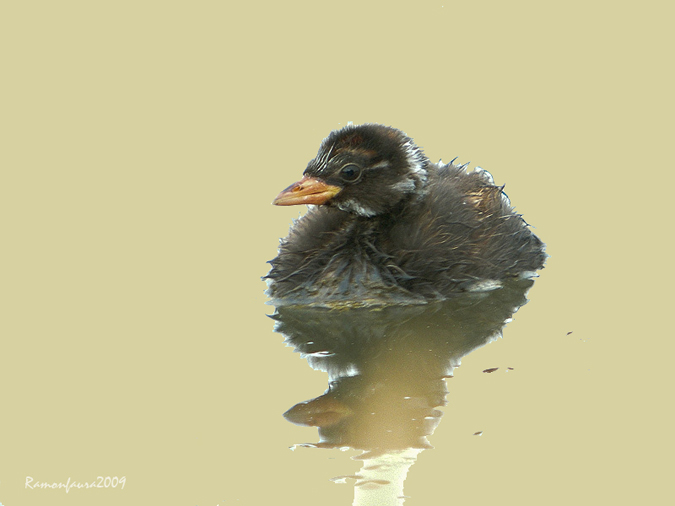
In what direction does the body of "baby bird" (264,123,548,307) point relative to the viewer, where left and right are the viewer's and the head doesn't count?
facing the viewer and to the left of the viewer
